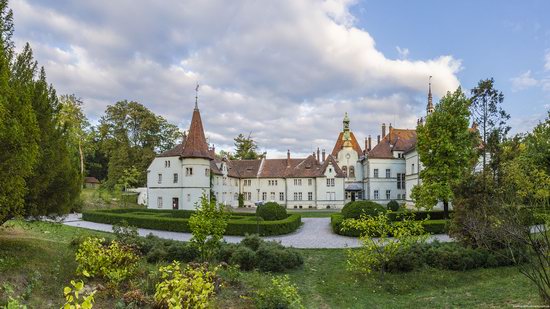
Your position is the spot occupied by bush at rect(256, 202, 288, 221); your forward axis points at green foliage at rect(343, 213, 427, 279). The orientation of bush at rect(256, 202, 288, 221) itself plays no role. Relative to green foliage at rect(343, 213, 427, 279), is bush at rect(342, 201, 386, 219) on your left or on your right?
left

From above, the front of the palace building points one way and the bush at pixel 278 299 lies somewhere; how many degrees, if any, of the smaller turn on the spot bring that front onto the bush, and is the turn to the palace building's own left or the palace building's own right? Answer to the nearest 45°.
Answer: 0° — it already faces it

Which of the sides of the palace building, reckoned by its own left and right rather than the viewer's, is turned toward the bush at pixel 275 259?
front

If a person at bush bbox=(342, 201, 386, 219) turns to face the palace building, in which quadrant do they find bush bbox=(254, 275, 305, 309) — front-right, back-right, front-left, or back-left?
back-left

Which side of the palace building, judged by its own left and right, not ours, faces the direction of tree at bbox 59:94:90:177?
right

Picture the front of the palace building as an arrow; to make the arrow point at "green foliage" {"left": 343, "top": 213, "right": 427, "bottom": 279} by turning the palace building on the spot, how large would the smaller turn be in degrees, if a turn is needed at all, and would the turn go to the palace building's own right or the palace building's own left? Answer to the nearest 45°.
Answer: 0° — it already faces it

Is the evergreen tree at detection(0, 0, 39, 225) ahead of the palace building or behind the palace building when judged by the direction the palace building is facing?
ahead

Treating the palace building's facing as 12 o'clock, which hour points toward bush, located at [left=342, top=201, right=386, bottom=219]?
The bush is roughly at 11 o'clock from the palace building.

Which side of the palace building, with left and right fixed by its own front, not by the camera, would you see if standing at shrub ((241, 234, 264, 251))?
front

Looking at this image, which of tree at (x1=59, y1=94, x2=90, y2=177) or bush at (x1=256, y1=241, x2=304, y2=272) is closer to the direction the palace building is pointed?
the bush

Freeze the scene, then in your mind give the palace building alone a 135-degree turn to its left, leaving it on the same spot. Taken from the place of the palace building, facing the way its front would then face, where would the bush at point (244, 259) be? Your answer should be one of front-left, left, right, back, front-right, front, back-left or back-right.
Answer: back-right

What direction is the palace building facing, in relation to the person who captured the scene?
facing the viewer

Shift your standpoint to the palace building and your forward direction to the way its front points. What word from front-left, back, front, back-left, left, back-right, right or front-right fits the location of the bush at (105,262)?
front
